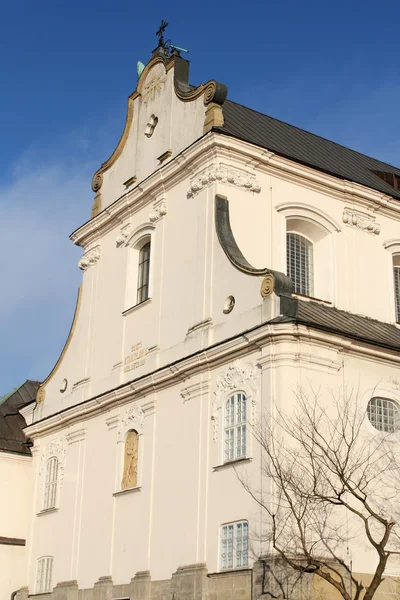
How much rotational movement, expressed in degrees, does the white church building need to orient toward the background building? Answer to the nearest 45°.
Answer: approximately 90° to its right

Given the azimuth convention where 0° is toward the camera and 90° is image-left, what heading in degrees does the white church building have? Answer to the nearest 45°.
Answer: approximately 45°
